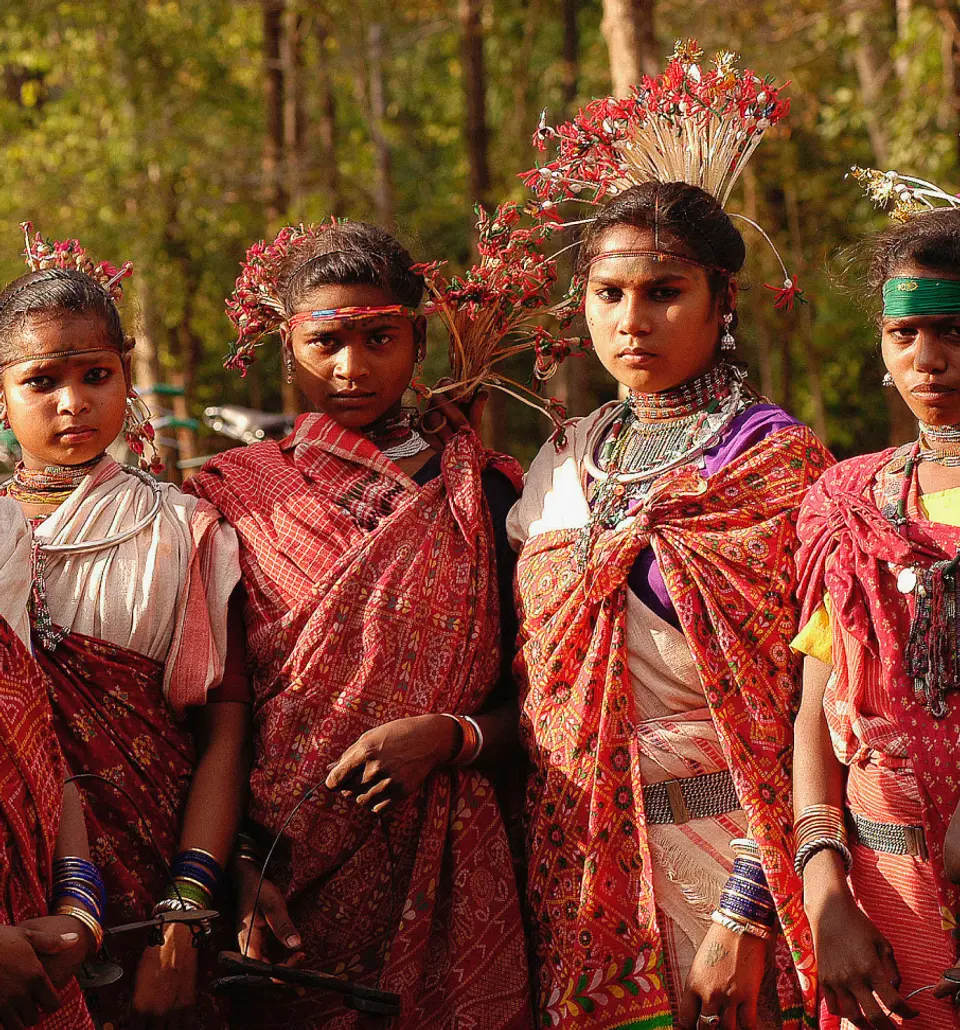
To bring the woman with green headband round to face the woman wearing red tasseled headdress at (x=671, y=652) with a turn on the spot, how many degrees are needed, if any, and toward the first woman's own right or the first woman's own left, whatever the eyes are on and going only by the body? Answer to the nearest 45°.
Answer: approximately 135° to the first woman's own right

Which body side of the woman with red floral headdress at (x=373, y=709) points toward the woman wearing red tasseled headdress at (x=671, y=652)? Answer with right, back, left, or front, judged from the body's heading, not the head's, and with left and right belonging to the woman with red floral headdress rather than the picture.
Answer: left

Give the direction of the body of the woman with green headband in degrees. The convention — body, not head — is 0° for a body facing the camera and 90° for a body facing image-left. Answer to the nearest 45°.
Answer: approximately 0°

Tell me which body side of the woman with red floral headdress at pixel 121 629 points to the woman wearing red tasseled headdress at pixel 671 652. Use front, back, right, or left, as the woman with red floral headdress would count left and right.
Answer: left

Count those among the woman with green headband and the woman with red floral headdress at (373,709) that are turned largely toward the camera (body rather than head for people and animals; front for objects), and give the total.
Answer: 2

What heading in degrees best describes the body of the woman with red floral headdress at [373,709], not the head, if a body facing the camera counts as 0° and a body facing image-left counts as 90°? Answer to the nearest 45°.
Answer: approximately 0°

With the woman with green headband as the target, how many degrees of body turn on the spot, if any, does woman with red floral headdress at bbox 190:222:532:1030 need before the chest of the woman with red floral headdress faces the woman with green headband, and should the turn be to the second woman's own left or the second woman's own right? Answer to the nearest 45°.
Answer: approximately 45° to the second woman's own left

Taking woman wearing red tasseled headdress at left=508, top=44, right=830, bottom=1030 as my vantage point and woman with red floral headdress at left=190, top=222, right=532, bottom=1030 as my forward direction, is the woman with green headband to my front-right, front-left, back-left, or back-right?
back-left
